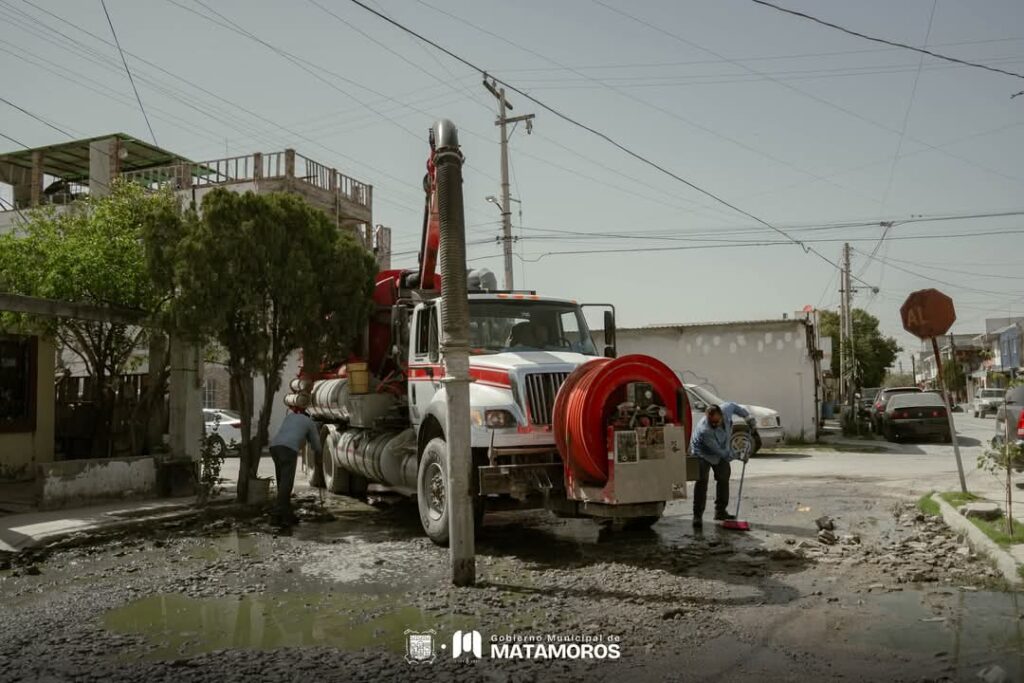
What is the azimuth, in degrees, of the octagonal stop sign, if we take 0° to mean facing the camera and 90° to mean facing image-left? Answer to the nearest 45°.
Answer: approximately 0°

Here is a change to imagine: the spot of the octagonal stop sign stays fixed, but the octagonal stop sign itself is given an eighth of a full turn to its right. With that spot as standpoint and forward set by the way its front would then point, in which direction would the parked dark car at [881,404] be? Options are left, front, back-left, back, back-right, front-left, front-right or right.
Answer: back-right

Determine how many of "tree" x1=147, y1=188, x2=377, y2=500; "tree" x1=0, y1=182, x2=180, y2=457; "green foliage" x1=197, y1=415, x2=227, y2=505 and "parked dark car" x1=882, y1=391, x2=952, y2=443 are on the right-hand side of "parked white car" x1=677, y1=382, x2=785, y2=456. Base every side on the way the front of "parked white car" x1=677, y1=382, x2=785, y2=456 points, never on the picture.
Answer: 3

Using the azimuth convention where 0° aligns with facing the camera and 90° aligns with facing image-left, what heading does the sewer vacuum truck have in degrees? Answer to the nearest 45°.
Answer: approximately 315°

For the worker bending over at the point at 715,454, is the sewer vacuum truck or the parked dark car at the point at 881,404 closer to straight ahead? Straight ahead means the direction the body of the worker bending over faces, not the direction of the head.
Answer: the sewer vacuum truck

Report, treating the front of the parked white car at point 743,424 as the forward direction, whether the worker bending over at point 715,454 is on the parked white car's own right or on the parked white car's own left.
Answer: on the parked white car's own right

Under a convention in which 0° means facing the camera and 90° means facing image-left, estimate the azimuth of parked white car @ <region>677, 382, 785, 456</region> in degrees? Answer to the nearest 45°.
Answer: approximately 315°

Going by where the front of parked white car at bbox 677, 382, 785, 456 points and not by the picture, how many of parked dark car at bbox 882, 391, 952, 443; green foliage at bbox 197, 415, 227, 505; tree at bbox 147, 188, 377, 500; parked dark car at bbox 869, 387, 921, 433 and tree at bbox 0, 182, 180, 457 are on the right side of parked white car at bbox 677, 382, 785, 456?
3

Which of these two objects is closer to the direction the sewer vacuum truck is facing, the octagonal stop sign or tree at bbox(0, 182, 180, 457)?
the octagonal stop sign
